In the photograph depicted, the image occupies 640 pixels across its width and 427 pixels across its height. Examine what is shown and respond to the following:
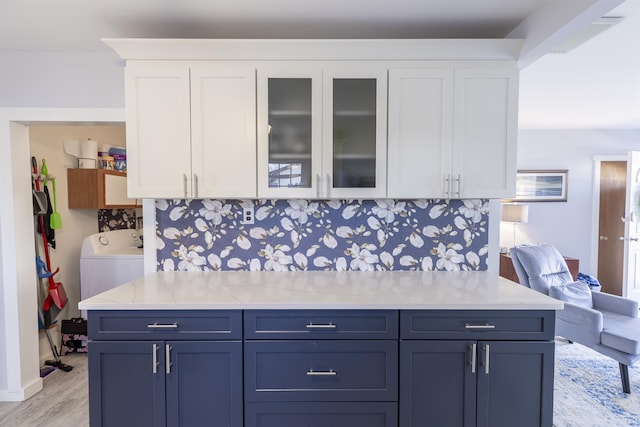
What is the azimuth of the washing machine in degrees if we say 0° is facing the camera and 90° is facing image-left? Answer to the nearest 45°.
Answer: approximately 0°

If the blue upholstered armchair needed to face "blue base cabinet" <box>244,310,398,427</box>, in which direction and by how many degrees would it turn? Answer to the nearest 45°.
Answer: approximately 90° to its right

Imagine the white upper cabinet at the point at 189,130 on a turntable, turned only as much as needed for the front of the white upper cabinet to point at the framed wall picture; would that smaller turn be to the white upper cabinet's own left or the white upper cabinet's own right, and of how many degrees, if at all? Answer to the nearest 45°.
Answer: approximately 90° to the white upper cabinet's own left

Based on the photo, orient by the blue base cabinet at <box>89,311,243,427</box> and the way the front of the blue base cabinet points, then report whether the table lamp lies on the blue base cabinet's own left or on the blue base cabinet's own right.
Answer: on the blue base cabinet's own left

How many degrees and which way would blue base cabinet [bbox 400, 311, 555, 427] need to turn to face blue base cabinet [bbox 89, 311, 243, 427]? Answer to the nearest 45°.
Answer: approximately 45° to its right

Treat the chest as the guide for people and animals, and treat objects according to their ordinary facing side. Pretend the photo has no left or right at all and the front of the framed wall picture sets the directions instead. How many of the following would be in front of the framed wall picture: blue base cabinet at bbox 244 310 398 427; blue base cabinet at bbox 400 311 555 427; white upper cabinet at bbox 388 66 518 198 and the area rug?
4

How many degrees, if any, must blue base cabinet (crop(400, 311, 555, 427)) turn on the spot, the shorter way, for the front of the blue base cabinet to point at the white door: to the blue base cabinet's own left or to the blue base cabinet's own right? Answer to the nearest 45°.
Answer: approximately 135° to the blue base cabinet's own left

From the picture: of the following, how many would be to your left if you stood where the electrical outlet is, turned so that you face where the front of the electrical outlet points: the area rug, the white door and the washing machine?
2

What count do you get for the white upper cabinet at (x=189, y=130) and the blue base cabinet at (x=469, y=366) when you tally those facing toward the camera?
2

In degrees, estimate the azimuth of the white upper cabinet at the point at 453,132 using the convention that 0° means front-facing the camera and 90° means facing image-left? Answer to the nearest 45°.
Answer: approximately 0°
